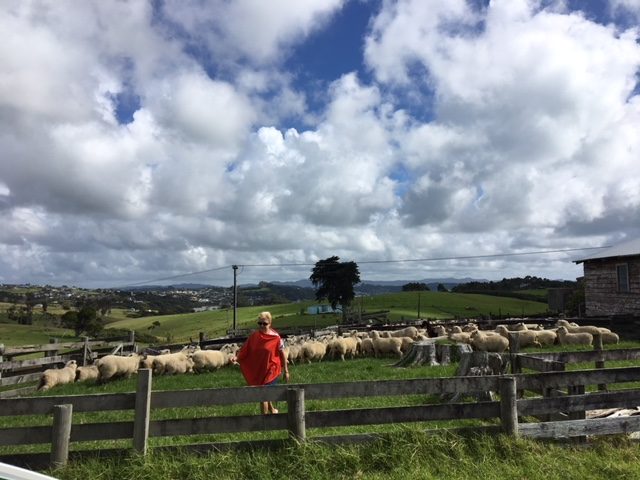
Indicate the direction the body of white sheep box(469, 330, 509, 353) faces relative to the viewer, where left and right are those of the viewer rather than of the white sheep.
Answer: facing to the left of the viewer

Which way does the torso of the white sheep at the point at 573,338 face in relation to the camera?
to the viewer's left

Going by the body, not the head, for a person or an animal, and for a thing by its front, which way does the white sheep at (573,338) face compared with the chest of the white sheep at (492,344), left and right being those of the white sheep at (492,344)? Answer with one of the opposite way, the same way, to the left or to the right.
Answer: the same way

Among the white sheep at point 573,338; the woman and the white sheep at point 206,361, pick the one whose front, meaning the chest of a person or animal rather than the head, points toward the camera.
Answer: the woman

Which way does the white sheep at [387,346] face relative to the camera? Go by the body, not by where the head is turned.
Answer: to the viewer's left

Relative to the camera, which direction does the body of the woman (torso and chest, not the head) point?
toward the camera

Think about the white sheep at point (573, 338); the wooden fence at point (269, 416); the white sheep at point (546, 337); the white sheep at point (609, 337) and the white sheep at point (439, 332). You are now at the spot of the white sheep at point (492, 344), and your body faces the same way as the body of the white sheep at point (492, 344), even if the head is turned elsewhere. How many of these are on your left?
1
